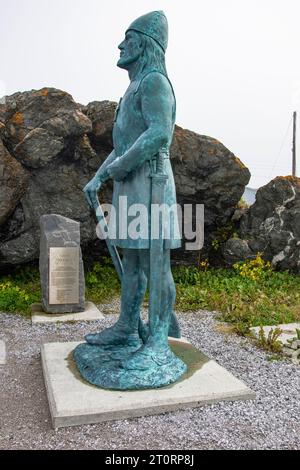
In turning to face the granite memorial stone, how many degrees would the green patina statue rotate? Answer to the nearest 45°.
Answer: approximately 90° to its right

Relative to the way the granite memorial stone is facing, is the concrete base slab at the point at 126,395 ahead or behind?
ahead

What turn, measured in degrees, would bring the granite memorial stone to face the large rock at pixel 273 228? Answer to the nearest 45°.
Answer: approximately 135° to its left

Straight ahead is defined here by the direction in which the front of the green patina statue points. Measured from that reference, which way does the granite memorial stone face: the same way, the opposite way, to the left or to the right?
to the left

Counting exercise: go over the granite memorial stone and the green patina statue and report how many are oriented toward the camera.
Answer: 1

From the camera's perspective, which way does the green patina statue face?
to the viewer's left

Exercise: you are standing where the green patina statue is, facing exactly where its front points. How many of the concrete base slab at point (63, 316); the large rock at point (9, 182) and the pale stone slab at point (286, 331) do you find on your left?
0

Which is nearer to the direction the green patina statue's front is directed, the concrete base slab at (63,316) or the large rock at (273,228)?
the concrete base slab

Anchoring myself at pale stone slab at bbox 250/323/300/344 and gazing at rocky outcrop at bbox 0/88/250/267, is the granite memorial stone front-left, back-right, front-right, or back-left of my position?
front-left

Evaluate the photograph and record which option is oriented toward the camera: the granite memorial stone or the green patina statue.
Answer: the granite memorial stone

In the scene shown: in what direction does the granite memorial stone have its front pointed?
toward the camera

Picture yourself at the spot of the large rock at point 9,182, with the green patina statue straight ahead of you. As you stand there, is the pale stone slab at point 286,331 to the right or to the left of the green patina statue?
left
